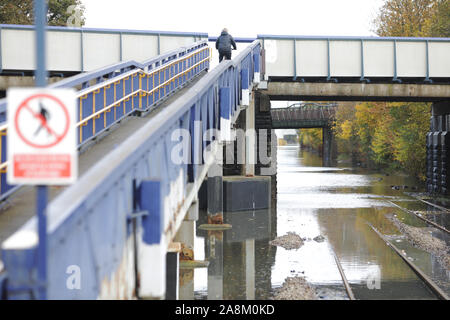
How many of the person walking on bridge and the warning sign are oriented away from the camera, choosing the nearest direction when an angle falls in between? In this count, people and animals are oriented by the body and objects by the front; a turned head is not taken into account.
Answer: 1

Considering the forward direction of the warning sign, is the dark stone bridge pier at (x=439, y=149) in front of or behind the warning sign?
behind

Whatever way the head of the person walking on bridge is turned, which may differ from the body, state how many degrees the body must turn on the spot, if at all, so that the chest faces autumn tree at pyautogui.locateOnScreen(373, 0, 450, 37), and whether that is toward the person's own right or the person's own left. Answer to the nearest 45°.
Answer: approximately 45° to the person's own right

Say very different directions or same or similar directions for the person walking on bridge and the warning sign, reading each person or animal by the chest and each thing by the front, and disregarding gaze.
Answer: very different directions

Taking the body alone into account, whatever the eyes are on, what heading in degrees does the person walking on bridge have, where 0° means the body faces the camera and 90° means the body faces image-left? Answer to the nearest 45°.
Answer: approximately 180°

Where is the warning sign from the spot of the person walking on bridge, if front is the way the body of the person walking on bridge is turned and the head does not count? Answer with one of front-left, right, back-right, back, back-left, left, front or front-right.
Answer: back

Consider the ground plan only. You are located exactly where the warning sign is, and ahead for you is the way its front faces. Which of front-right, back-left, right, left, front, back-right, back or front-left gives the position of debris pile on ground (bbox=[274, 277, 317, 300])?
back-left

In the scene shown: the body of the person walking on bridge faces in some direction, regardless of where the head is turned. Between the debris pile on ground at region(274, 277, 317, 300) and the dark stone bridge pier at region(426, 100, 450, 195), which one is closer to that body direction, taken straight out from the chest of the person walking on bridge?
the dark stone bridge pier

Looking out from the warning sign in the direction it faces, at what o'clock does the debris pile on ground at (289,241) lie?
The debris pile on ground is roughly at 7 o'clock from the warning sign.

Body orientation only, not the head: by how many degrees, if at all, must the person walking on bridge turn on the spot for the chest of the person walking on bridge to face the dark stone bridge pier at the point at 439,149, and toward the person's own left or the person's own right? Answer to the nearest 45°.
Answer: approximately 45° to the person's own right
